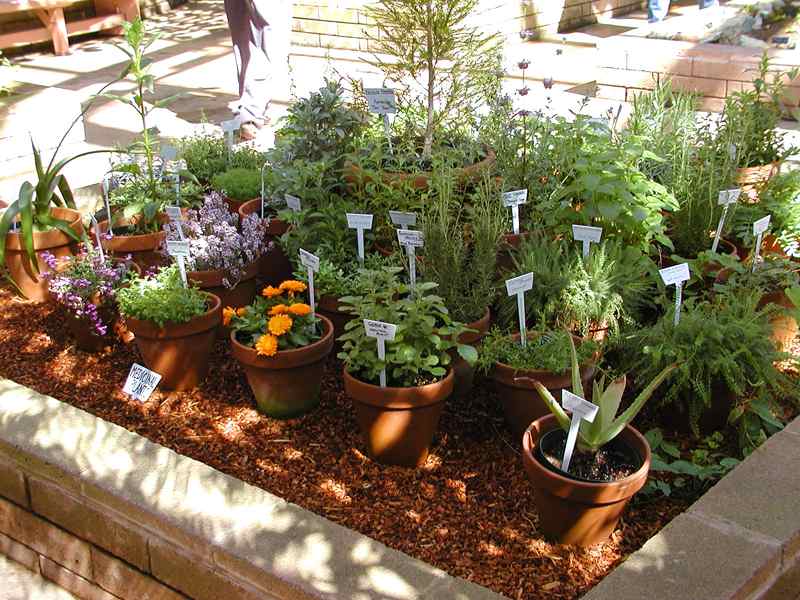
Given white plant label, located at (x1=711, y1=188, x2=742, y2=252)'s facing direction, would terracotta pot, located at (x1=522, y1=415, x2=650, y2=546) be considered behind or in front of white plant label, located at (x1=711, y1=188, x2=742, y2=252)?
in front

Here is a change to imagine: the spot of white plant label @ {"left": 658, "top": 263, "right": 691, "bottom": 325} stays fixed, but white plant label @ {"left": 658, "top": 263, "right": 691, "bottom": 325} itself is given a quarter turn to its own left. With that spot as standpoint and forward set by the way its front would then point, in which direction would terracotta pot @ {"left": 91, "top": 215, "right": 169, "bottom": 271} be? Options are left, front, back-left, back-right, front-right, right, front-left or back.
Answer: back

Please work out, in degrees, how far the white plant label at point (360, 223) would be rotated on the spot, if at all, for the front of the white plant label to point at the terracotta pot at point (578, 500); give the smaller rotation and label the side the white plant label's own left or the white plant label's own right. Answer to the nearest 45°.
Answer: approximately 45° to the white plant label's own left

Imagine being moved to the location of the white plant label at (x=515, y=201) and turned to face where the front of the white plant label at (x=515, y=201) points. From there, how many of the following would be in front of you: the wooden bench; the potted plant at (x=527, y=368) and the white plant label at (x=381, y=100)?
1

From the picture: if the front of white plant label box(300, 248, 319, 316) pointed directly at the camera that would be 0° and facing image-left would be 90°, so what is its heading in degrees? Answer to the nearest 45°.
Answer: approximately 45°

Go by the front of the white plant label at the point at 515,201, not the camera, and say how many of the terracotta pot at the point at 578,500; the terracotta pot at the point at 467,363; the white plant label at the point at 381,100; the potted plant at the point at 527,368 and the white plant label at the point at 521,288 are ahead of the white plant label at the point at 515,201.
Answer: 4

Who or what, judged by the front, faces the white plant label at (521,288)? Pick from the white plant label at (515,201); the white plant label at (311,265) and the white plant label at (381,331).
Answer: the white plant label at (515,201)

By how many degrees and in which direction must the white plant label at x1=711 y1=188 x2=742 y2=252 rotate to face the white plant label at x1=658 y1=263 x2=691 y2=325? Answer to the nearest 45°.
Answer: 0° — it already faces it

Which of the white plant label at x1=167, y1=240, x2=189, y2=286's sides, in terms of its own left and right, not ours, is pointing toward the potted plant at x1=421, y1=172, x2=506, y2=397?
left

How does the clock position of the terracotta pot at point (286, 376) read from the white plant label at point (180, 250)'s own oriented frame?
The terracotta pot is roughly at 11 o'clock from the white plant label.

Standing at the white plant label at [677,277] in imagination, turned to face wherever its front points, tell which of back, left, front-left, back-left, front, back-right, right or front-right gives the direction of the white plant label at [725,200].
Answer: back

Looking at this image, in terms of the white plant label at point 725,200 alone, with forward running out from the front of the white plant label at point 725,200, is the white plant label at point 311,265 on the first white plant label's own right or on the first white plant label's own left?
on the first white plant label's own right
